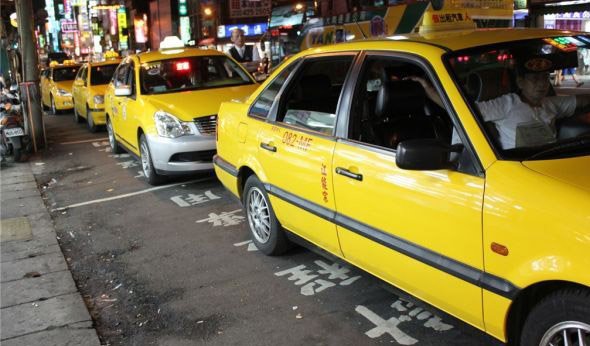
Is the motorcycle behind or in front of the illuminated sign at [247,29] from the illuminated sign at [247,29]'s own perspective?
in front

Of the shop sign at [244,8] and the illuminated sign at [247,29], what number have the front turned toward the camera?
2

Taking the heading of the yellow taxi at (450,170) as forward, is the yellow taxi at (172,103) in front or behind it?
behind

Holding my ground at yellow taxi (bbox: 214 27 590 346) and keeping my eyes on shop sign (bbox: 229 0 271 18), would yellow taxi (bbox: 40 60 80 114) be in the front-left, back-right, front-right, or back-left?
front-left

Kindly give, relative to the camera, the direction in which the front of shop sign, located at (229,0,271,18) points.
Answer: facing the viewer

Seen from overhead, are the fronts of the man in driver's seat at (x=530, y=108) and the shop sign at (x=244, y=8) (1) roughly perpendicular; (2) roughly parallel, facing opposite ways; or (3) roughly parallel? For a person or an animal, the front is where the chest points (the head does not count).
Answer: roughly parallel

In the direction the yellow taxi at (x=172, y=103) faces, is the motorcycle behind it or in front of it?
behind

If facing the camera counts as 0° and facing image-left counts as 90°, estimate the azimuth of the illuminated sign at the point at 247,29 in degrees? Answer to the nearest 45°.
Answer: approximately 0°

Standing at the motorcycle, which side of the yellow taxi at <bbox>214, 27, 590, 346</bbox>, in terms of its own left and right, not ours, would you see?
back

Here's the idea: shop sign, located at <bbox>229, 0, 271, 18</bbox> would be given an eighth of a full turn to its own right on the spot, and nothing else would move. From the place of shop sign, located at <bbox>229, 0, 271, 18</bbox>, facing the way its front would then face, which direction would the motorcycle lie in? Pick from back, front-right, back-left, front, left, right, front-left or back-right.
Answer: front-left

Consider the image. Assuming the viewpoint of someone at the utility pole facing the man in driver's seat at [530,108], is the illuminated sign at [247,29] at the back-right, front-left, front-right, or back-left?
back-left

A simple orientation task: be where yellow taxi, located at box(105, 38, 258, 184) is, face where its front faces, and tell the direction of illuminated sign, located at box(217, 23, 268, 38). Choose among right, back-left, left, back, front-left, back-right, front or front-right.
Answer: back-left

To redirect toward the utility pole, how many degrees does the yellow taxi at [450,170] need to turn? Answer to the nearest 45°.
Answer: approximately 180°

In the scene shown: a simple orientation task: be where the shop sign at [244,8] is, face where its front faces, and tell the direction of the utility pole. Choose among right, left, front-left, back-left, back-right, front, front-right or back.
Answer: front

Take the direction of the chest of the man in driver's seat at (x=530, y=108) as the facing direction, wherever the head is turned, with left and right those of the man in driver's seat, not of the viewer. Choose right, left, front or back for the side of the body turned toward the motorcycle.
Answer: back

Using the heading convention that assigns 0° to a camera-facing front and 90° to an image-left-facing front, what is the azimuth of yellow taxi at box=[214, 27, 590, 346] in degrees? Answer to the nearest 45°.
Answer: approximately 315°
